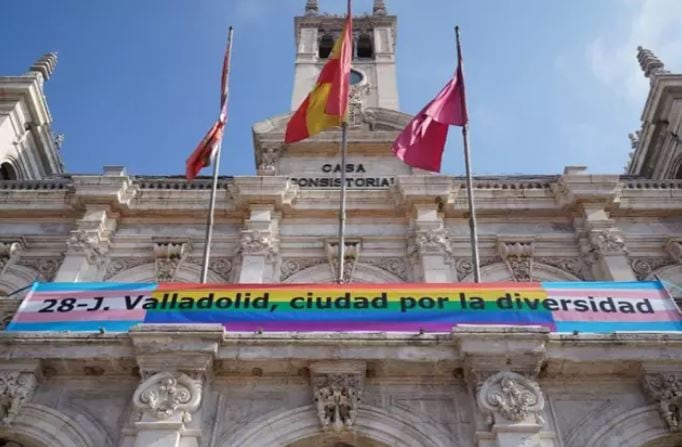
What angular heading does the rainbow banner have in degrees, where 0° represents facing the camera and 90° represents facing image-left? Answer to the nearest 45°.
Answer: approximately 0°

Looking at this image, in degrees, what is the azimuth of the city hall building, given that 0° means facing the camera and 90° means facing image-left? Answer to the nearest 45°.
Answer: approximately 0°
